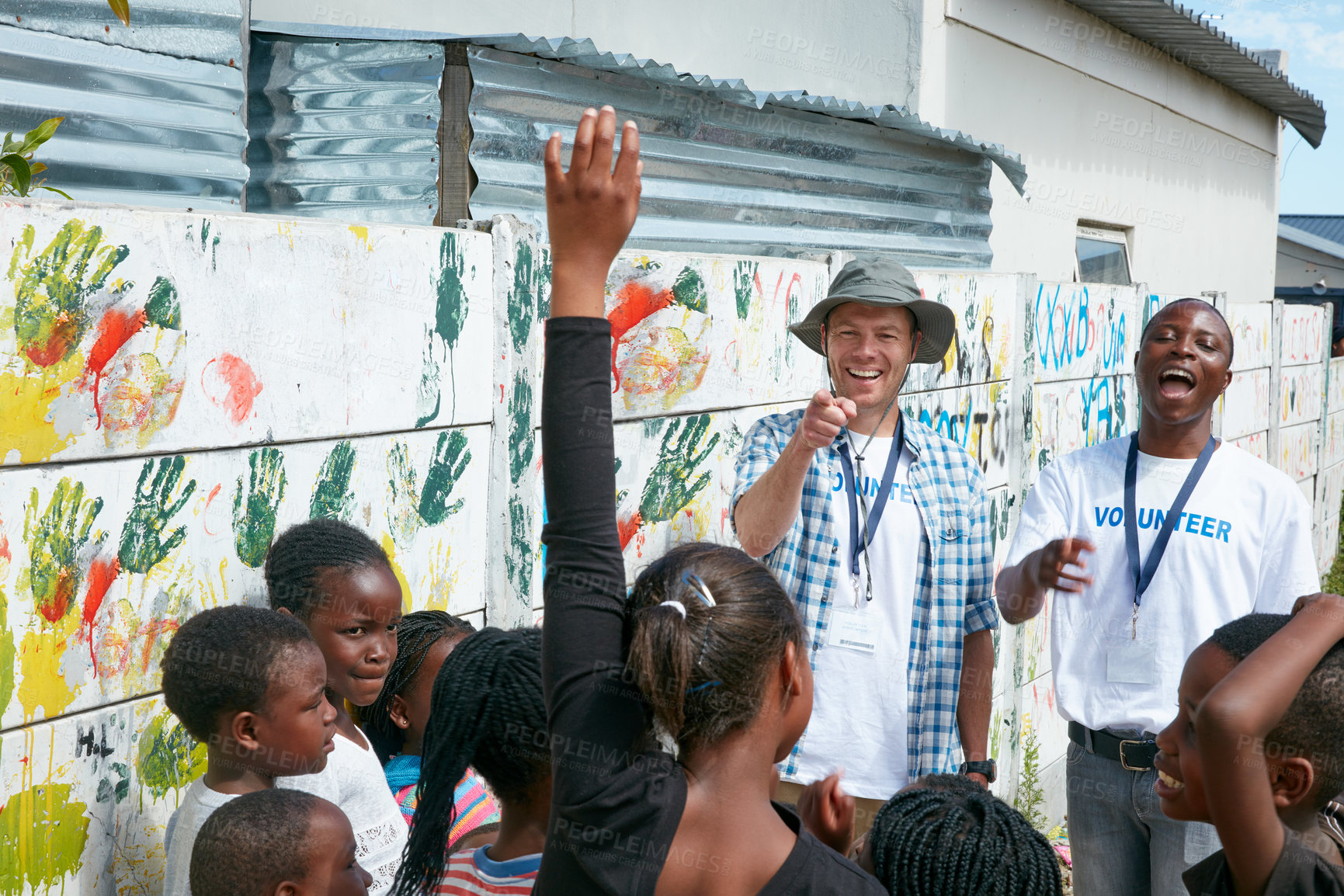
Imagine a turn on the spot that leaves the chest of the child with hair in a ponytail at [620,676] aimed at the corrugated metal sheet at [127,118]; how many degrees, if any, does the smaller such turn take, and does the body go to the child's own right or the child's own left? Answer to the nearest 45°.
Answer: approximately 90° to the child's own left

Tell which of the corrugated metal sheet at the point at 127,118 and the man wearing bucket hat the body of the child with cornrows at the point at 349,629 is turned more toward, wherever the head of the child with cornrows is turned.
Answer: the man wearing bucket hat

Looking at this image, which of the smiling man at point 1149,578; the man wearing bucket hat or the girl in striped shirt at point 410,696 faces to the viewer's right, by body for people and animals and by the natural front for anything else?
the girl in striped shirt

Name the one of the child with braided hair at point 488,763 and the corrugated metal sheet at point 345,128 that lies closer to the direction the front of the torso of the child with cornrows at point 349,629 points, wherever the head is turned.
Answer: the child with braided hair

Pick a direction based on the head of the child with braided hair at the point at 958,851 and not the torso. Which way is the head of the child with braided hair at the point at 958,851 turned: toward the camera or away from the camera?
away from the camera

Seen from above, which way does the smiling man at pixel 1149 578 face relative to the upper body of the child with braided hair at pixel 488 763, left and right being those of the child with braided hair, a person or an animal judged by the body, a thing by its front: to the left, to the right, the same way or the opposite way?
the opposite way

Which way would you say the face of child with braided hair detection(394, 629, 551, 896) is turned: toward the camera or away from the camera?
away from the camera
